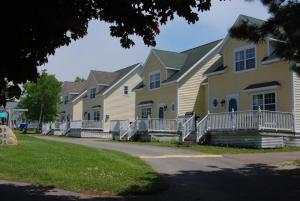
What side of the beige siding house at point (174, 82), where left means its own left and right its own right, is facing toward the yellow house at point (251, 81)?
left

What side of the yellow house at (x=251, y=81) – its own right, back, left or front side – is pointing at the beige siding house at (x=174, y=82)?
right

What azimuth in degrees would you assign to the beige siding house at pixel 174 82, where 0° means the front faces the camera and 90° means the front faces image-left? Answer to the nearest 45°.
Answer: approximately 45°

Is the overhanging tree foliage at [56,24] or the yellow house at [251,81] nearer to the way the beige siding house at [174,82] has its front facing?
the overhanging tree foliage

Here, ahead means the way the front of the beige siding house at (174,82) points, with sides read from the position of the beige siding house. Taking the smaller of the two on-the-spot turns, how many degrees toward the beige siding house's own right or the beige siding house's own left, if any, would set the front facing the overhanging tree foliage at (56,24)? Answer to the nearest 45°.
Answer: approximately 45° to the beige siding house's own left

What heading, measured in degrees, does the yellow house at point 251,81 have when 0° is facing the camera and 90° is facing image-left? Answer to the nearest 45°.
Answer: approximately 45°
